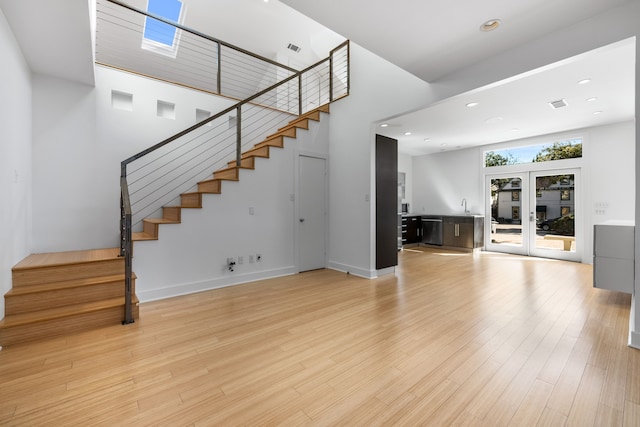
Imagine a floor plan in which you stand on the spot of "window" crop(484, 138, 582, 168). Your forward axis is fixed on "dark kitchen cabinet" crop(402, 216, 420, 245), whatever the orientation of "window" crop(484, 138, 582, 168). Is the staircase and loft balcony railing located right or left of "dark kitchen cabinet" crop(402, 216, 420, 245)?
left

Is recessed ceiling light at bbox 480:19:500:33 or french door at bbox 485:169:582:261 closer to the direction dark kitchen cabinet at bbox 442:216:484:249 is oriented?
the recessed ceiling light

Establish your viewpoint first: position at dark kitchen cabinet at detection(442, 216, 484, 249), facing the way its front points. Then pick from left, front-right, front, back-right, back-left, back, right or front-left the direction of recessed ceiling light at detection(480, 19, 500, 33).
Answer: front-left

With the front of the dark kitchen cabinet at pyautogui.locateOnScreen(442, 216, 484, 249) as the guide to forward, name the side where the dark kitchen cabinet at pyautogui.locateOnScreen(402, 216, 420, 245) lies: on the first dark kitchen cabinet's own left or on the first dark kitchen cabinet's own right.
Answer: on the first dark kitchen cabinet's own right

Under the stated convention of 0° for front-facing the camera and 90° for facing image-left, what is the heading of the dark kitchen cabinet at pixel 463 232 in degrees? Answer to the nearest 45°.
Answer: approximately 45°

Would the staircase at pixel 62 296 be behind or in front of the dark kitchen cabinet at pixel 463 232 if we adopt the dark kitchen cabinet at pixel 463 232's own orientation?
in front

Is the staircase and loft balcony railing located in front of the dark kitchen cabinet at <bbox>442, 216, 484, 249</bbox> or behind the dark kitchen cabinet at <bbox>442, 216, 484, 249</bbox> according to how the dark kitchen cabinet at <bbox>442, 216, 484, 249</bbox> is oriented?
in front
